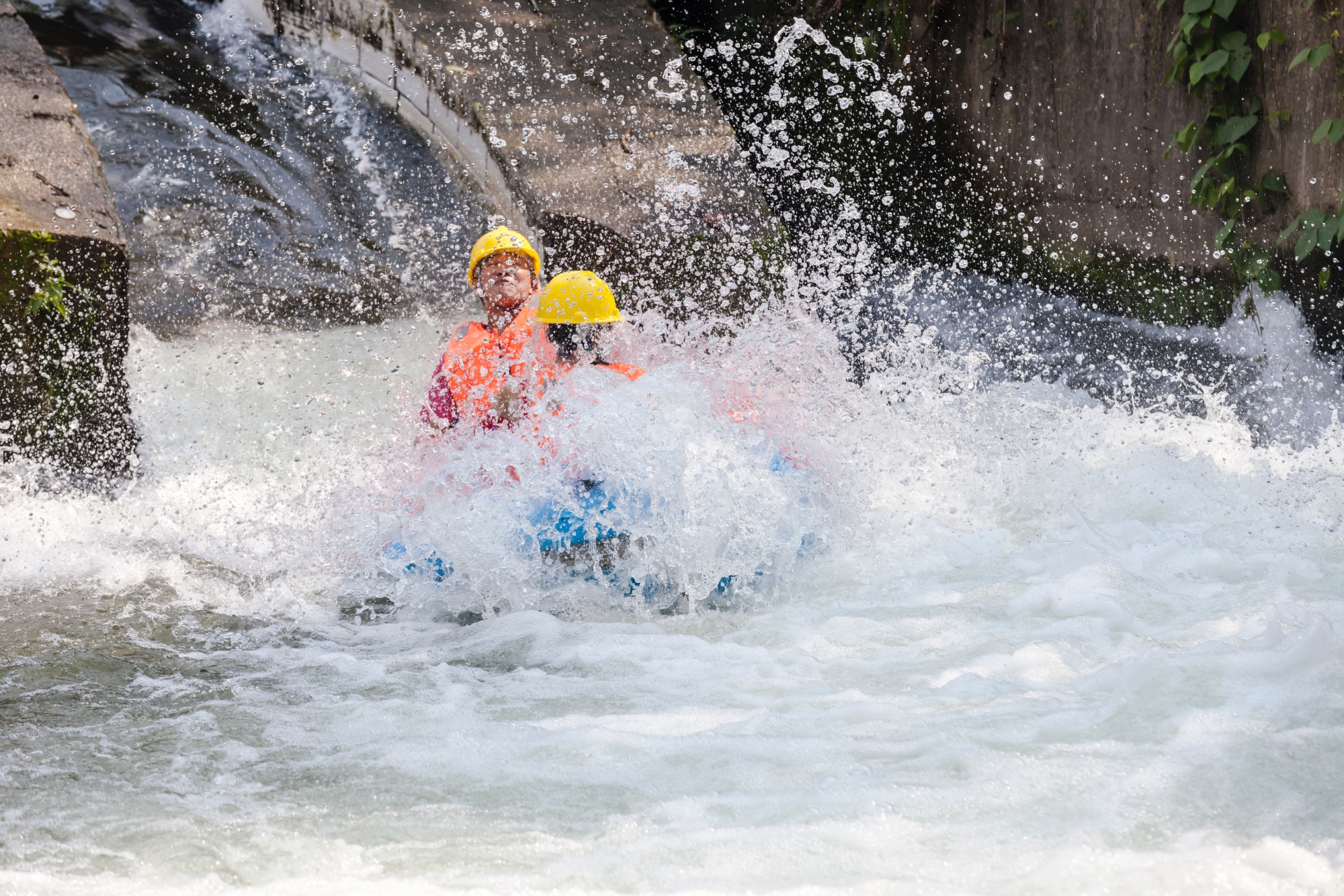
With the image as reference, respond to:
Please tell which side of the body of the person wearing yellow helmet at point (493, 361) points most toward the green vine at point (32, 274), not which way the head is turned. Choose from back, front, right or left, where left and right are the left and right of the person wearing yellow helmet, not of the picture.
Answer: right

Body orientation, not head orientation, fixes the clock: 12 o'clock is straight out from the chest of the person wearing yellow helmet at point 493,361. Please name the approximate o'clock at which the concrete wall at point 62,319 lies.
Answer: The concrete wall is roughly at 4 o'clock from the person wearing yellow helmet.

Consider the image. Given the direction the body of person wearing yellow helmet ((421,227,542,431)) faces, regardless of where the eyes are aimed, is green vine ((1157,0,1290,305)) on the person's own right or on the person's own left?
on the person's own left

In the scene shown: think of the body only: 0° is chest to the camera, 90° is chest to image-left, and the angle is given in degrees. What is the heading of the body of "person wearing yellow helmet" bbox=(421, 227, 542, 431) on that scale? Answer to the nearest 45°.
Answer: approximately 0°
